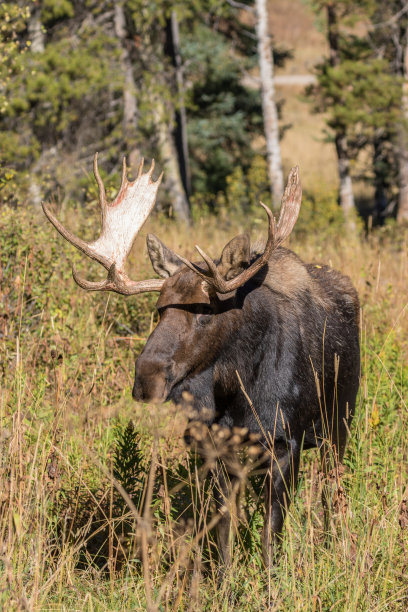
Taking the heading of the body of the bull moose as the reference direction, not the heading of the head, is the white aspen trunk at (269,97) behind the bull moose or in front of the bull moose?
behind

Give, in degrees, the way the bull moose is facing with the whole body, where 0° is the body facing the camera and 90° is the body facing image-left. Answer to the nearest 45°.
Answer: approximately 45°

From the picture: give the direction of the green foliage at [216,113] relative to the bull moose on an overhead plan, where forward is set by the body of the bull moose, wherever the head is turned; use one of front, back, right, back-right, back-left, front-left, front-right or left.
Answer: back-right
